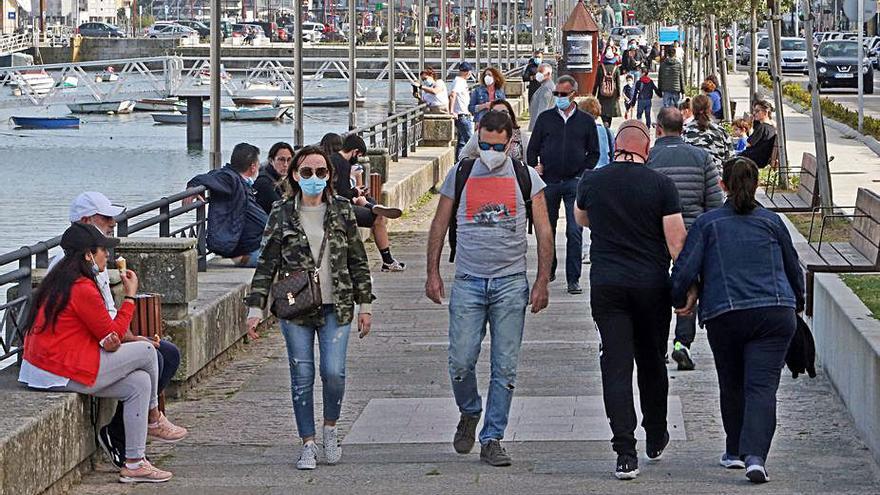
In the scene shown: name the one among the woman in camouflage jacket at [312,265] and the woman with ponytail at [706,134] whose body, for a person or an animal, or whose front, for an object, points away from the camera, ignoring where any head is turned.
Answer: the woman with ponytail

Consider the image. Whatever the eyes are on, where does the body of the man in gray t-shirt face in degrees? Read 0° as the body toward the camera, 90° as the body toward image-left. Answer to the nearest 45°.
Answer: approximately 0°

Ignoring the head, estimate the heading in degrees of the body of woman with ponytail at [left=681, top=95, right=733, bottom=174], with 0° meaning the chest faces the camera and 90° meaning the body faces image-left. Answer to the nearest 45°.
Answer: approximately 180°

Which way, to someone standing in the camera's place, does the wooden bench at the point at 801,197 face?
facing to the left of the viewer

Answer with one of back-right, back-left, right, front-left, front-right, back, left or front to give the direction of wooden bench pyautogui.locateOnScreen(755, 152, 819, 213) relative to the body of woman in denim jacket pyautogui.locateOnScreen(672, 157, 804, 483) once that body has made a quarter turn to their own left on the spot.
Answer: right

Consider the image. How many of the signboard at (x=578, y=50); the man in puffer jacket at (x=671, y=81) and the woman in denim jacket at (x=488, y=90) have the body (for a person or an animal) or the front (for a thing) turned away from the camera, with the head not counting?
1

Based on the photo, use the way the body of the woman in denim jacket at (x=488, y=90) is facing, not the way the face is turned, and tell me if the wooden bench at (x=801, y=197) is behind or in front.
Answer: in front

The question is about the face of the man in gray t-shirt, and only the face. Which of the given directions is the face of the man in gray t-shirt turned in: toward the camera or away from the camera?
toward the camera

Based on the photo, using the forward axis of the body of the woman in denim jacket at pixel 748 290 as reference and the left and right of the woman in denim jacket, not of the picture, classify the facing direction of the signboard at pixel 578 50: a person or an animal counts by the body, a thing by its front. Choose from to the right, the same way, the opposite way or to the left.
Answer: the opposite way

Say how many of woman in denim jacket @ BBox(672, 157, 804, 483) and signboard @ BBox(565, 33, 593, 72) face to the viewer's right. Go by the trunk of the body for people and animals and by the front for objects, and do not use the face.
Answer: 0

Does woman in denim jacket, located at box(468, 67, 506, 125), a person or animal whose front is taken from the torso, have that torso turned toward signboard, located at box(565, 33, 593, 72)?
no

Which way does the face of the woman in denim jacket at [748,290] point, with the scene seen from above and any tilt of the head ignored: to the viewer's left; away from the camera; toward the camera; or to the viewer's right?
away from the camera

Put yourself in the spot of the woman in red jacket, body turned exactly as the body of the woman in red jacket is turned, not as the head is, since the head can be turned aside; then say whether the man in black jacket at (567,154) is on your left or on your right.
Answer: on your left

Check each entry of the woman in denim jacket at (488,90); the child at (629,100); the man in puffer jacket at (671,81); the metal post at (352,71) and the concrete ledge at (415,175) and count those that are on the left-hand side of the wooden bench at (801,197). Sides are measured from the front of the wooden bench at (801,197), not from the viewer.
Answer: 0

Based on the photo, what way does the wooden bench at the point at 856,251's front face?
to the viewer's left
